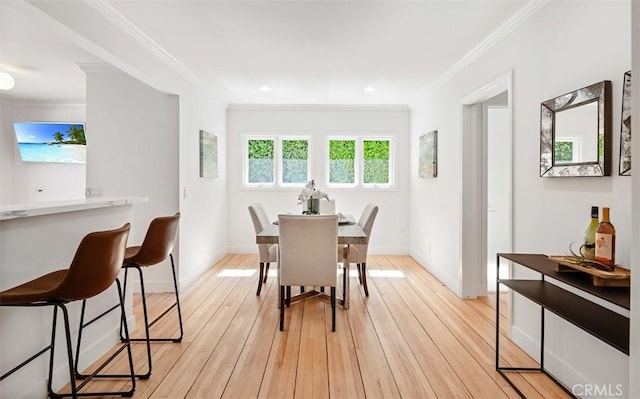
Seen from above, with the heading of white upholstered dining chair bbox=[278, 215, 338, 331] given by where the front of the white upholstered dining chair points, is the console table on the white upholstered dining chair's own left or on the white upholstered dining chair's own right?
on the white upholstered dining chair's own right

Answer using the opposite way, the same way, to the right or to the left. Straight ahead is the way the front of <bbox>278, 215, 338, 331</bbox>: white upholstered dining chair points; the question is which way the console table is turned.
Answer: to the left

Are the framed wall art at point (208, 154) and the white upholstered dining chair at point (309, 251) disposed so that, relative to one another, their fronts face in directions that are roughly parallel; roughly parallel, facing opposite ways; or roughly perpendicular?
roughly perpendicular

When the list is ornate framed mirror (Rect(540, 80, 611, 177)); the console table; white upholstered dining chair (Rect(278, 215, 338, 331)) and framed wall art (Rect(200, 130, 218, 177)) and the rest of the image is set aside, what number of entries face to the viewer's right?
1

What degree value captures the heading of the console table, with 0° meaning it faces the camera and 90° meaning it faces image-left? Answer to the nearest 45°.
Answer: approximately 45°

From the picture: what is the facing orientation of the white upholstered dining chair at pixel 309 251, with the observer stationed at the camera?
facing away from the viewer

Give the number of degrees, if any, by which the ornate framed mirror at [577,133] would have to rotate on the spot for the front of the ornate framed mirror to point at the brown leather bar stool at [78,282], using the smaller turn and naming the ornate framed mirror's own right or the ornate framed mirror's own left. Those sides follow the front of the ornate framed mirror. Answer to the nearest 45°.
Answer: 0° — it already faces it

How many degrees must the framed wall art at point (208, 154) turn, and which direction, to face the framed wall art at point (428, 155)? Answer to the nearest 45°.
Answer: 0° — it already faces it

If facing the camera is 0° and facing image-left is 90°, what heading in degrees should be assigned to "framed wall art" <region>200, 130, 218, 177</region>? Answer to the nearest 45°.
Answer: approximately 270°

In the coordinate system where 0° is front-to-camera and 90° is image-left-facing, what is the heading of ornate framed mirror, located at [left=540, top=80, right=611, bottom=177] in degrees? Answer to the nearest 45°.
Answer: approximately 45°

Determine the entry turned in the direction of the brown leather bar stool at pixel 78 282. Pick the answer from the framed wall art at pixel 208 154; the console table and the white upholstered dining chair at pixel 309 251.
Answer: the console table

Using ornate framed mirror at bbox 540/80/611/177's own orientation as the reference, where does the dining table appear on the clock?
The dining table is roughly at 2 o'clock from the ornate framed mirror.

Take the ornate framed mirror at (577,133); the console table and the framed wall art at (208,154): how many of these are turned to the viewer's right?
1

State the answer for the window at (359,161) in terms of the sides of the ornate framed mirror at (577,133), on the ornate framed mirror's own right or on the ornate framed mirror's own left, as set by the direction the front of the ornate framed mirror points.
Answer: on the ornate framed mirror's own right

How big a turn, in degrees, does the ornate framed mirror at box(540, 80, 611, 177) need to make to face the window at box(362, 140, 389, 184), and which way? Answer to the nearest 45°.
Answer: approximately 90° to its right

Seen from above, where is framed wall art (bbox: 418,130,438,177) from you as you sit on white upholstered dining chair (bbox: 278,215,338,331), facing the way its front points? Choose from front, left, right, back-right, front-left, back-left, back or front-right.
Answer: front-right

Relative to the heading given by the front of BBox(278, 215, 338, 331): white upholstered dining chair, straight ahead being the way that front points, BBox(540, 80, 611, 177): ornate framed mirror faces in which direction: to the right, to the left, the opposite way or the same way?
to the left
